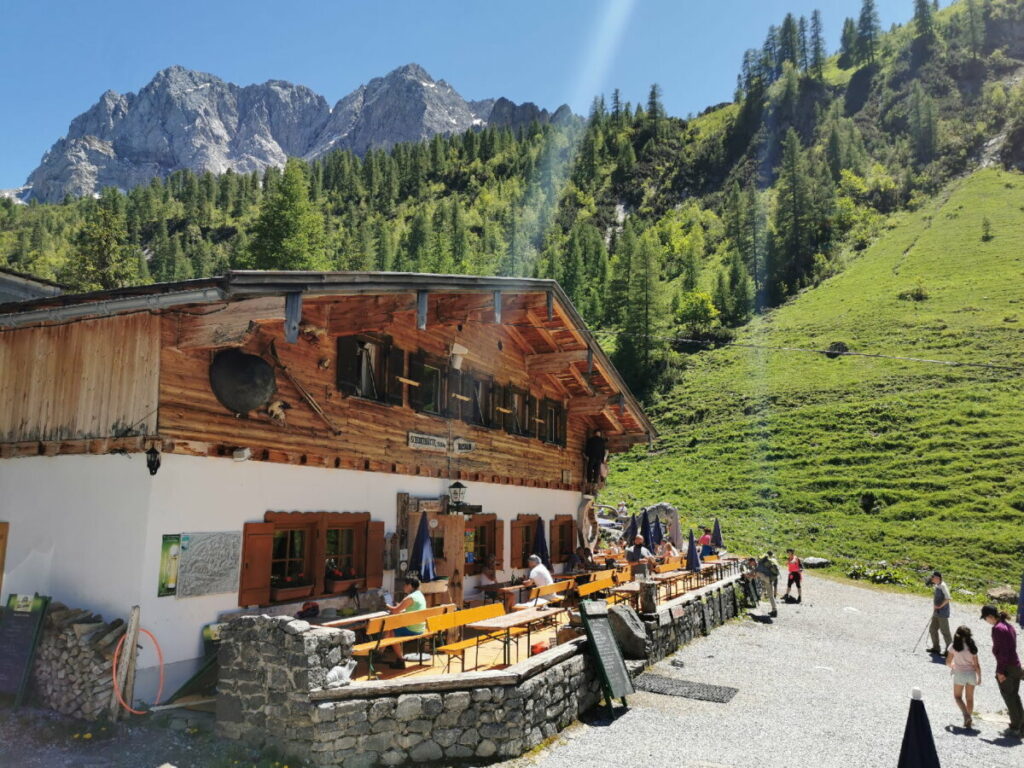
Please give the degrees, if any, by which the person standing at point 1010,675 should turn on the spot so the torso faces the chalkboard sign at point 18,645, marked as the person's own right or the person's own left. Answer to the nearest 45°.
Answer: approximately 45° to the person's own left

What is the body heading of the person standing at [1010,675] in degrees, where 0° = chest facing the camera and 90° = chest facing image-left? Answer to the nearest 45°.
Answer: approximately 90°

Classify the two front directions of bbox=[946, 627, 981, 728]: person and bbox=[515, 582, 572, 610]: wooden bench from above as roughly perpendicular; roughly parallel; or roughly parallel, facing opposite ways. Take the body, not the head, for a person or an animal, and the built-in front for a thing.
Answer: roughly perpendicular

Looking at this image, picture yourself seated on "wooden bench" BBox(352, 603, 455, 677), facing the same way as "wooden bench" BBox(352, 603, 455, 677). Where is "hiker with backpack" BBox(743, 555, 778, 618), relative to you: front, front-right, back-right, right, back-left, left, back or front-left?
right

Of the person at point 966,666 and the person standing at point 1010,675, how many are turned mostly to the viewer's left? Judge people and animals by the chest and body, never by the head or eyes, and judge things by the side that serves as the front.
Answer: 1

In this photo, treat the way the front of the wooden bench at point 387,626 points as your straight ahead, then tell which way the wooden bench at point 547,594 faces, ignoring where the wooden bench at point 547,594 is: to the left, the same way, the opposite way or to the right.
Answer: the same way

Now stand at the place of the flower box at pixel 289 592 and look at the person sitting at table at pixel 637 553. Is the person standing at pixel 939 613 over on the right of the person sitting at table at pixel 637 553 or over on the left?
right

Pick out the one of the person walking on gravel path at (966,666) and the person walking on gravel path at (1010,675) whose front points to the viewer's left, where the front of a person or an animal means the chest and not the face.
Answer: the person walking on gravel path at (1010,675)
